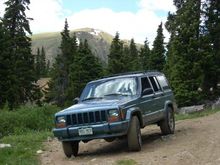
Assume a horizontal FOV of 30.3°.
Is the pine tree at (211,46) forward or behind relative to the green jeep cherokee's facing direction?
behind

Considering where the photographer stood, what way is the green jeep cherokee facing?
facing the viewer and to the left of the viewer

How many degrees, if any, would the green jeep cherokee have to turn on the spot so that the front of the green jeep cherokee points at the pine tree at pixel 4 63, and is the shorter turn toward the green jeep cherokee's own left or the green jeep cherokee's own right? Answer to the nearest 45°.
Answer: approximately 135° to the green jeep cherokee's own right

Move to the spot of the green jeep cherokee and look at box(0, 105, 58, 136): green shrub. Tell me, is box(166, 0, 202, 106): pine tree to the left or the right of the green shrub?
right

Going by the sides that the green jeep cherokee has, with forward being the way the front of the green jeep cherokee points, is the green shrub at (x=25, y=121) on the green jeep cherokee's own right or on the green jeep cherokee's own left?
on the green jeep cherokee's own right
